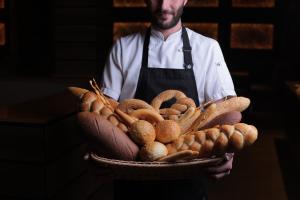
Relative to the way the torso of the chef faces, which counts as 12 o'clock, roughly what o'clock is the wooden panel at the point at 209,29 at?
The wooden panel is roughly at 6 o'clock from the chef.

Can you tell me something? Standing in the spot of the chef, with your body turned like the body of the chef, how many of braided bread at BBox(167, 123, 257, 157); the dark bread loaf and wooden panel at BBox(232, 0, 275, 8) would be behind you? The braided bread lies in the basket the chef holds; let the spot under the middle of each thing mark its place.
1

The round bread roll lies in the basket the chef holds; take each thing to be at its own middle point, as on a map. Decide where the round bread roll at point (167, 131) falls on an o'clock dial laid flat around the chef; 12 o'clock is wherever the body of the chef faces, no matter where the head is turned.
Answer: The round bread roll is roughly at 12 o'clock from the chef.

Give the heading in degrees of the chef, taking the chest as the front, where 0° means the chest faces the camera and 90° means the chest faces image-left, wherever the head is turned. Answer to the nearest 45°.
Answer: approximately 0°
